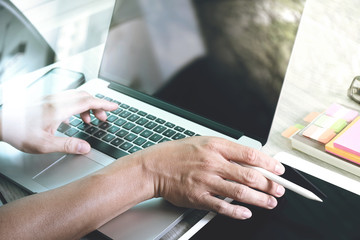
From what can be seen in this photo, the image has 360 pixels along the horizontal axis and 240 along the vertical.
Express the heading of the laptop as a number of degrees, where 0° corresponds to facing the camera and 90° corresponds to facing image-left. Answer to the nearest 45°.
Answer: approximately 45°
